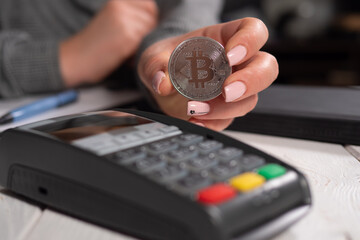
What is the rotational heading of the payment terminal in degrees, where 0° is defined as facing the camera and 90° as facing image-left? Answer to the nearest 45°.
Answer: approximately 315°
